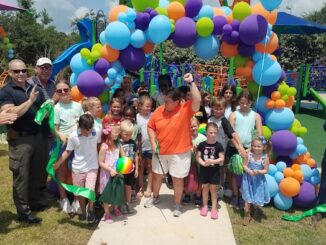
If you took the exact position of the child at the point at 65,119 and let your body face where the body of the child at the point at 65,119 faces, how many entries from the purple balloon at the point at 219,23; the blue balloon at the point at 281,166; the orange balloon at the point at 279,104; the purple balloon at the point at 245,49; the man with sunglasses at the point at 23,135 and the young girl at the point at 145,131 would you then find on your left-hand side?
5

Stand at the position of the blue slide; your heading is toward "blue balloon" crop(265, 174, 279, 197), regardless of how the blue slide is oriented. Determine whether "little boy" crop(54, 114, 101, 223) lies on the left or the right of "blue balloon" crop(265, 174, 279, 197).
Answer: right

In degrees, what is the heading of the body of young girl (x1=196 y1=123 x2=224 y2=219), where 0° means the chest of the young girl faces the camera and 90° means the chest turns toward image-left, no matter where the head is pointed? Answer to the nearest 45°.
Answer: approximately 0°

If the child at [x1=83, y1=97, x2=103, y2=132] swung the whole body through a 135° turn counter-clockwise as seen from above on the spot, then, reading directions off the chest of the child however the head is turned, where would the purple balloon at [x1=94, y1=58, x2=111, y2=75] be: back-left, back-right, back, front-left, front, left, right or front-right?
front

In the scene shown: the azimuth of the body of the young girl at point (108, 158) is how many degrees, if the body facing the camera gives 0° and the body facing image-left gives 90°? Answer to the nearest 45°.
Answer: approximately 315°

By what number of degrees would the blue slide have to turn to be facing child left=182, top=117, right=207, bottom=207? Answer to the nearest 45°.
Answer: approximately 90° to its left
